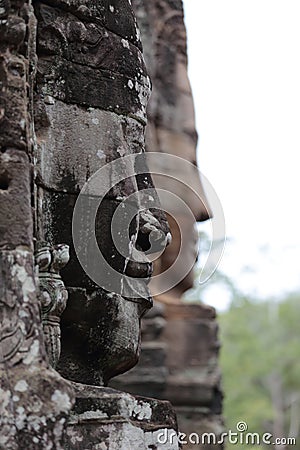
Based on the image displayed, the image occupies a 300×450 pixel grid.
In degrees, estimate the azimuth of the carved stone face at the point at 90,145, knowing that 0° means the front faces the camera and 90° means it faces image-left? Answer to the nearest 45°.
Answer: approximately 270°

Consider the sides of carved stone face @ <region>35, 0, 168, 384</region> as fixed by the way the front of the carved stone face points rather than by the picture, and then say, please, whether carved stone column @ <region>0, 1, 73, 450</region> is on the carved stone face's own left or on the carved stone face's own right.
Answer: on the carved stone face's own right
